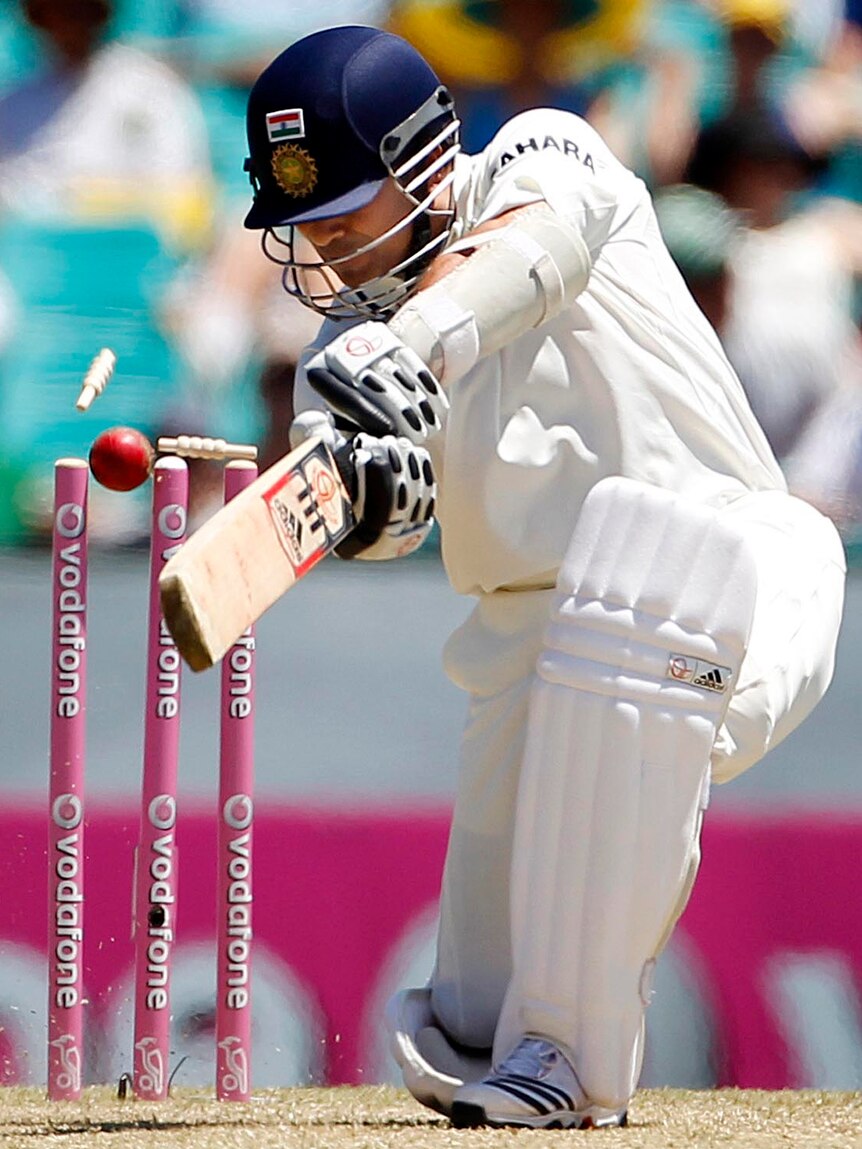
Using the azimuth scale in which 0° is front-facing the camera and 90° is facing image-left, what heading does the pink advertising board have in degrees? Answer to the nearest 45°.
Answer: approximately 0°

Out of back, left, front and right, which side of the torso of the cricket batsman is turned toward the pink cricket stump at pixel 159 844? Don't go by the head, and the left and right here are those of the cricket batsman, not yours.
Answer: right

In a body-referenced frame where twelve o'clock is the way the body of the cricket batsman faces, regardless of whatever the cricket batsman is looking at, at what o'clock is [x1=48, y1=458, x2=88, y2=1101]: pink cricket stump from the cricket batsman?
The pink cricket stump is roughly at 3 o'clock from the cricket batsman.

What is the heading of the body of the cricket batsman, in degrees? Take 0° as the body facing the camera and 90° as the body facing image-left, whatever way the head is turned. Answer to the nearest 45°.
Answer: approximately 45°

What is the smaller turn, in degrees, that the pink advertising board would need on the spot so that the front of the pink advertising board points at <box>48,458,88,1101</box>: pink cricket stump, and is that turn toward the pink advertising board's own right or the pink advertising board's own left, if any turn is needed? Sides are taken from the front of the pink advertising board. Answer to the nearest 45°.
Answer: approximately 45° to the pink advertising board's own right

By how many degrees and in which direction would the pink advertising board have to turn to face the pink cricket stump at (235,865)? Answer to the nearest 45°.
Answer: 0° — it already faces it
